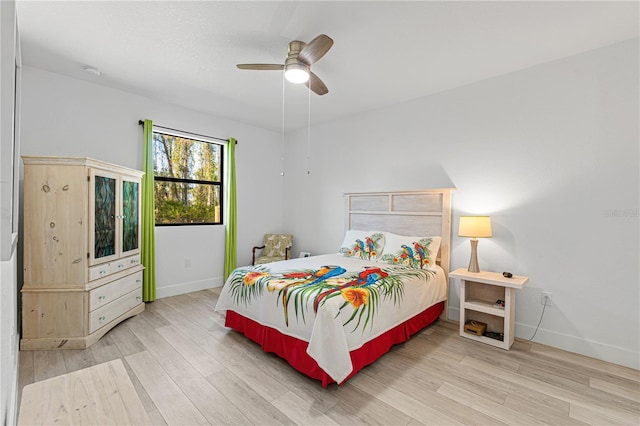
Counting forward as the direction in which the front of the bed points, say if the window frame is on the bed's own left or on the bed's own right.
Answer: on the bed's own right

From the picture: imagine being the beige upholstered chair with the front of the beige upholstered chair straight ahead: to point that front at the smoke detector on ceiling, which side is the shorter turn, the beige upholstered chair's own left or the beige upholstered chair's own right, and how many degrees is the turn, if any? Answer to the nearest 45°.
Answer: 0° — it already faces it

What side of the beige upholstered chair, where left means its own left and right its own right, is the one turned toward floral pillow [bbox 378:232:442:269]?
left

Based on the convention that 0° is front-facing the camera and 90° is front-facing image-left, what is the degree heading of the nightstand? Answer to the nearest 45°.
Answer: approximately 45°

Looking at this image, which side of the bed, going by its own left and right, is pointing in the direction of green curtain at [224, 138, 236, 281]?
right
